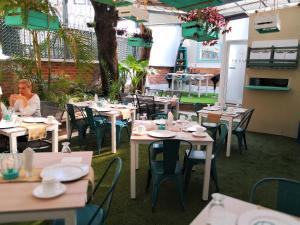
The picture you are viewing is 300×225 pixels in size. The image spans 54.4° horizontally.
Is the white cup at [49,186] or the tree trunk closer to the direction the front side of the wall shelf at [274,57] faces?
the white cup

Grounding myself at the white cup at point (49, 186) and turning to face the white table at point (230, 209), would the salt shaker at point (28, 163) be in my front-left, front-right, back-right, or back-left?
back-left

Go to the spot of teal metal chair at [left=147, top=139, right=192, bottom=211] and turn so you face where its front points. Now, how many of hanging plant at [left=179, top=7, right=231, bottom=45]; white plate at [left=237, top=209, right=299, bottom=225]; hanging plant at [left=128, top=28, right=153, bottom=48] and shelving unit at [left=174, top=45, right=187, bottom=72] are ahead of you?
3

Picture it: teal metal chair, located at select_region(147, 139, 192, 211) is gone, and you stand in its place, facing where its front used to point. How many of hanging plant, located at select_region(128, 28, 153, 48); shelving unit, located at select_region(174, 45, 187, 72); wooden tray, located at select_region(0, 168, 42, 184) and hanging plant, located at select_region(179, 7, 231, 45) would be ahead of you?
3

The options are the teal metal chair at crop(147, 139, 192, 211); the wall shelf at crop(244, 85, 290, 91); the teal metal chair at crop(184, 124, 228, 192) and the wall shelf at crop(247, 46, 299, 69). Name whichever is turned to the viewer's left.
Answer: the teal metal chair at crop(184, 124, 228, 192)

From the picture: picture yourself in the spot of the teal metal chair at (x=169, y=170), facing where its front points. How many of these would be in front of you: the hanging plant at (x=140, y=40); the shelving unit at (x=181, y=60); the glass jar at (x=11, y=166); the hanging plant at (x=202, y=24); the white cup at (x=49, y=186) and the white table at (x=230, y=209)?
3

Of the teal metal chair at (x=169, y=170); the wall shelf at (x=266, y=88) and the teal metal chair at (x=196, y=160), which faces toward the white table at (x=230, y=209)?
the wall shelf

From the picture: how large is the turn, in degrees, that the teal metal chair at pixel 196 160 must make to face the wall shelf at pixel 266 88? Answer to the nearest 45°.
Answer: approximately 90° to its right

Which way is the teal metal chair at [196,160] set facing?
to the viewer's left

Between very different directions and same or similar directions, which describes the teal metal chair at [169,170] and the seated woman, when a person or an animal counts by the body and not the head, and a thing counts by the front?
very different directions

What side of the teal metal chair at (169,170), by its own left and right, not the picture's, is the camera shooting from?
back

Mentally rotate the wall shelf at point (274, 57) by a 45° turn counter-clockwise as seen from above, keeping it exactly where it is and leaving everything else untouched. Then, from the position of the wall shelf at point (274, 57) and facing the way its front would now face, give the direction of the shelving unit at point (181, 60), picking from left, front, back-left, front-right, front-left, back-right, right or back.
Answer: back
